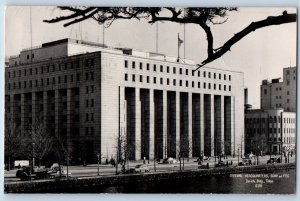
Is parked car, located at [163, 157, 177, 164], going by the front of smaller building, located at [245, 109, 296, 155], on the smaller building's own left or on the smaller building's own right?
on the smaller building's own right

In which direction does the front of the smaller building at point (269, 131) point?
toward the camera
